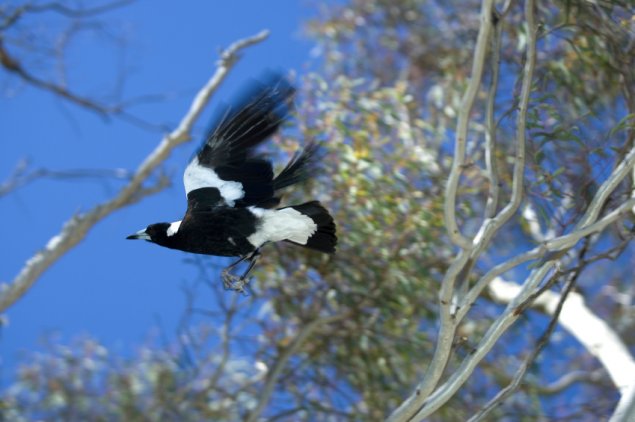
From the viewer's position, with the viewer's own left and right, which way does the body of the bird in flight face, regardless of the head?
facing to the left of the viewer
